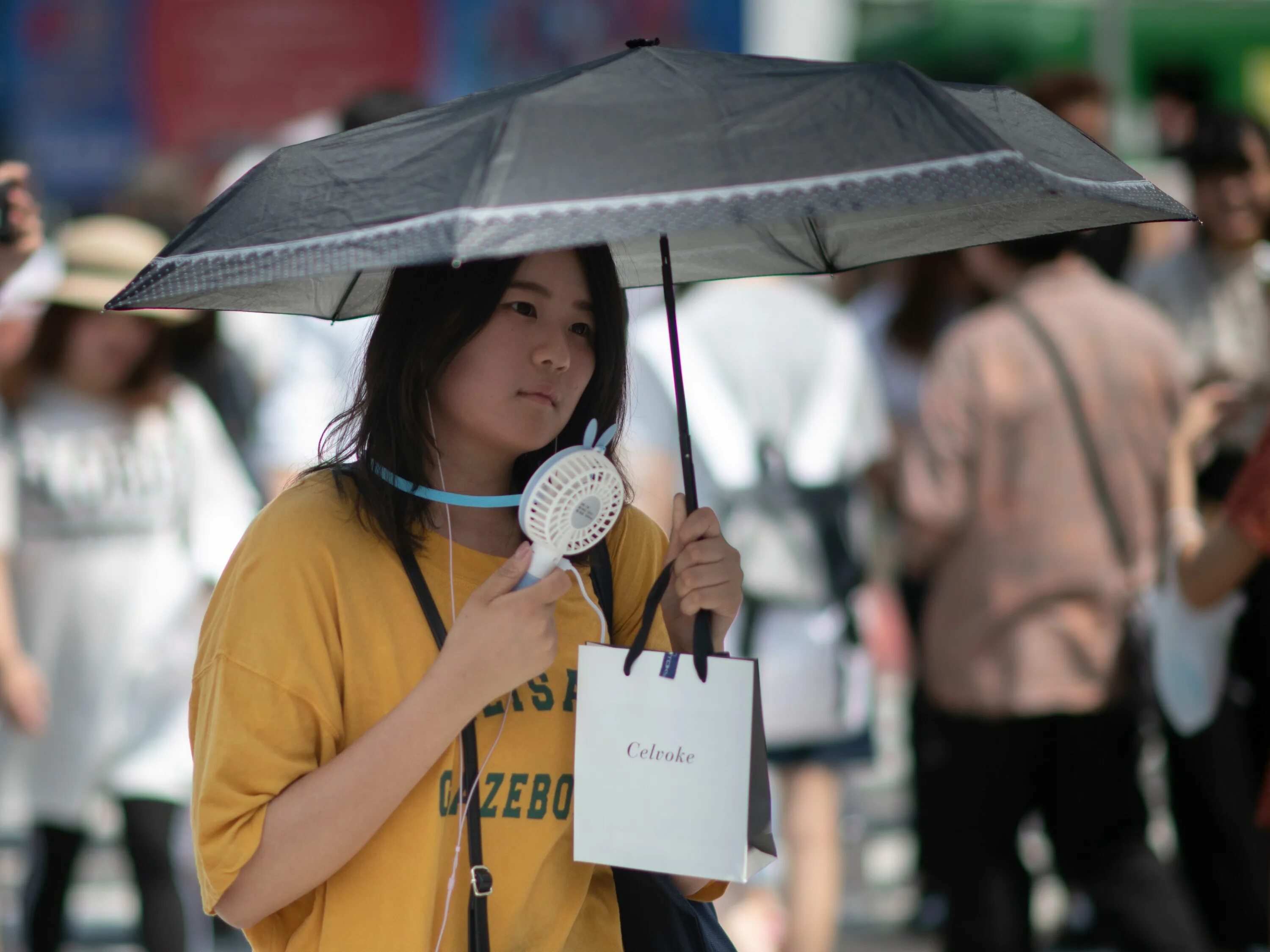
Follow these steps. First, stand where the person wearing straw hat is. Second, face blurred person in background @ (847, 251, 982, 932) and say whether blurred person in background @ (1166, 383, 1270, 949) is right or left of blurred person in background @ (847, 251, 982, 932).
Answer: right

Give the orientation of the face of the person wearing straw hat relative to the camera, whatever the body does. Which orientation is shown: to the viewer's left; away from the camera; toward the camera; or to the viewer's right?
toward the camera

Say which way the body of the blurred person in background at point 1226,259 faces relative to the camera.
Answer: toward the camera

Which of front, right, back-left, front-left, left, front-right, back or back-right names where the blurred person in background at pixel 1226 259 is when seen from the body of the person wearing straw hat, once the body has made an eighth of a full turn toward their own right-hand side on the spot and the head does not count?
back-left

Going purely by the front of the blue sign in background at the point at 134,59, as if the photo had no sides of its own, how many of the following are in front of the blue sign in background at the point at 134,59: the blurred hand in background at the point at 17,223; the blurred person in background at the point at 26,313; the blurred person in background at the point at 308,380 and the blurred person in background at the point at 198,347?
4

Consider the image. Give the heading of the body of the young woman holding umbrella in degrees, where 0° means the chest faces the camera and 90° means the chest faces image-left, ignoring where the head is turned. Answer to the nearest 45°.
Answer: approximately 315°

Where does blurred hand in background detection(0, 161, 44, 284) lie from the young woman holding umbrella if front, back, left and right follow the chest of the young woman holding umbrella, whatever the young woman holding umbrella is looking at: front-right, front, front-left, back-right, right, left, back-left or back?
back

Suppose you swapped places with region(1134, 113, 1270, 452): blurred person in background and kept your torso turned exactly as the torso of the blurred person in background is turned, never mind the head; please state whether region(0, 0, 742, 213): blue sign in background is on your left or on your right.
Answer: on your right

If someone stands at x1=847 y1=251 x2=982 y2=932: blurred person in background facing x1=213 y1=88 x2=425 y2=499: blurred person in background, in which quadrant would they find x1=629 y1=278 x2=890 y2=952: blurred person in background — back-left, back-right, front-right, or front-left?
front-left

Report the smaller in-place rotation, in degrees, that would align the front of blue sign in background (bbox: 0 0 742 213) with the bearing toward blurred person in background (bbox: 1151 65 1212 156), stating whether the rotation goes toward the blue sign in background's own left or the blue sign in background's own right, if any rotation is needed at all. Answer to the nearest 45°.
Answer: approximately 45° to the blue sign in background's own left

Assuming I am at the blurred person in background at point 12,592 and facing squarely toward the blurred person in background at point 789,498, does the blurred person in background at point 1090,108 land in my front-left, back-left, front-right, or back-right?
front-left

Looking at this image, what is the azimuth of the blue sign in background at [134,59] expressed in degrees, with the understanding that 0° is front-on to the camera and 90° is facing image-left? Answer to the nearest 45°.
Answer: approximately 0°

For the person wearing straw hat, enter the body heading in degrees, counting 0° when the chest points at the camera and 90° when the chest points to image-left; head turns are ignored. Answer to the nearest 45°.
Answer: approximately 0°

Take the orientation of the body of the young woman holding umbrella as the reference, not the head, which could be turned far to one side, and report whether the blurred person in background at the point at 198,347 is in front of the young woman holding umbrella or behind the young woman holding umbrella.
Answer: behind
